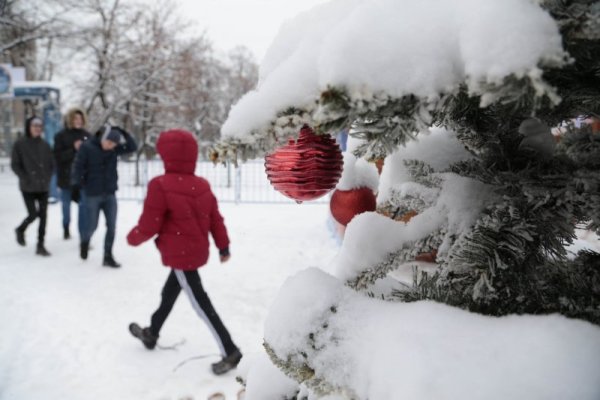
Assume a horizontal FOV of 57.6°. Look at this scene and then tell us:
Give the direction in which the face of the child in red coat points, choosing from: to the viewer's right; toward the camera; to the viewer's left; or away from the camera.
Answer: away from the camera

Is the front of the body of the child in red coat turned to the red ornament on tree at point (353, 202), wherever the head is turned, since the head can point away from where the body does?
no

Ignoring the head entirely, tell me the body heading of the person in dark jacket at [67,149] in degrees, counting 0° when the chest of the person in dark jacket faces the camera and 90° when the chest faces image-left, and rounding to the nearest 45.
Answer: approximately 315°

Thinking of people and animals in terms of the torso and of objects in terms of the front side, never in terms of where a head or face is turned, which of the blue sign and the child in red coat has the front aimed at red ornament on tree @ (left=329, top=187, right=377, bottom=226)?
the blue sign

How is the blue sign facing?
toward the camera

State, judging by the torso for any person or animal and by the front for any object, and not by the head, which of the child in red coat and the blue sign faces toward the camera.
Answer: the blue sign

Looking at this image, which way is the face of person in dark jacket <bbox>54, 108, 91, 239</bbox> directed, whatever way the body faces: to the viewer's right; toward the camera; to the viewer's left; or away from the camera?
toward the camera

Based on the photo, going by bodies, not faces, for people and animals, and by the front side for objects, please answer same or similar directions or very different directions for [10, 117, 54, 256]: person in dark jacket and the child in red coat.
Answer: very different directions

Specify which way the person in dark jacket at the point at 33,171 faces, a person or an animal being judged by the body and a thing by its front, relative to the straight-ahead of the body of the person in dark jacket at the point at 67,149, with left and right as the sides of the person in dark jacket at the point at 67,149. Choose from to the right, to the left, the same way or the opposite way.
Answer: the same way
